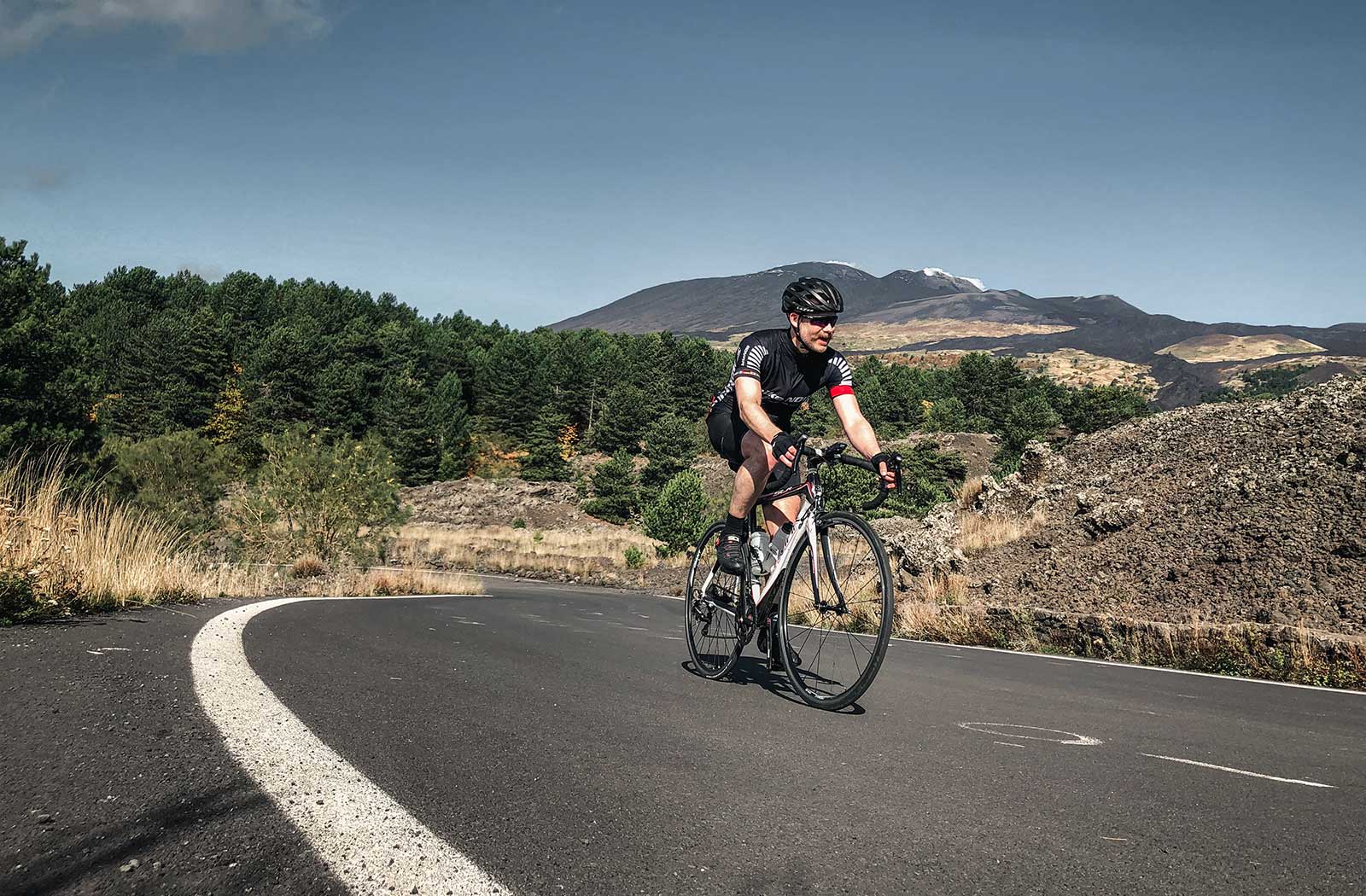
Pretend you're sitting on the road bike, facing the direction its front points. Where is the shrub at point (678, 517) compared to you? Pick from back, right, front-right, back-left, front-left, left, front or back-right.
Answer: back-left

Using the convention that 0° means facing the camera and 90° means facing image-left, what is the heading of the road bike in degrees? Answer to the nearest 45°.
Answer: approximately 315°

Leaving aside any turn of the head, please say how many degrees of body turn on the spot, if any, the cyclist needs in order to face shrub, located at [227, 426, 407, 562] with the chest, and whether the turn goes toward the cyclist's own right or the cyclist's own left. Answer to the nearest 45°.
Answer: approximately 180°

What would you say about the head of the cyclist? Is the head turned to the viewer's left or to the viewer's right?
to the viewer's right

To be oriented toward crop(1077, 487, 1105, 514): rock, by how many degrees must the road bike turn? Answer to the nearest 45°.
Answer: approximately 90° to its left

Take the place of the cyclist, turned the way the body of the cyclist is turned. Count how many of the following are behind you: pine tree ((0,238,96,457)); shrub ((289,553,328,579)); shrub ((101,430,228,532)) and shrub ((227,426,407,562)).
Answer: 4

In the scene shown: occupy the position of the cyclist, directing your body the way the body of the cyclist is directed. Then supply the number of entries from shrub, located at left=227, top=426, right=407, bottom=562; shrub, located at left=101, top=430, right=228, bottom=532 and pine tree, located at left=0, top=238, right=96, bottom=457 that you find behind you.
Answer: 3

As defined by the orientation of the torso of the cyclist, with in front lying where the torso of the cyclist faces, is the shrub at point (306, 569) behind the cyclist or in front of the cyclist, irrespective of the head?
behind

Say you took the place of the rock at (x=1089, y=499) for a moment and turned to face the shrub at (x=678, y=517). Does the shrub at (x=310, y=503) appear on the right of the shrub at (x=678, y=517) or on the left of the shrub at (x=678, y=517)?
left

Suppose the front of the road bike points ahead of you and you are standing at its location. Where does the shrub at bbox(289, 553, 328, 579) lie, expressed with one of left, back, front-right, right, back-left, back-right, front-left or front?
back

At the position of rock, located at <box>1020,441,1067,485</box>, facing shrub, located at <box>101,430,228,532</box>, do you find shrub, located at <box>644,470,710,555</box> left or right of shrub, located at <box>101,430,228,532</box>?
right

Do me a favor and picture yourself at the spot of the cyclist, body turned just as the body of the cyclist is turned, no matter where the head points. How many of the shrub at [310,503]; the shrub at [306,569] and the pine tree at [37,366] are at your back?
3

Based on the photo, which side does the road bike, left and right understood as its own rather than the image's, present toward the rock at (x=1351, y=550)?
left

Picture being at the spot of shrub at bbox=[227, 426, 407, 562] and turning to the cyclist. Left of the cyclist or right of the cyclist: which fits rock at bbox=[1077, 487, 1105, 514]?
left

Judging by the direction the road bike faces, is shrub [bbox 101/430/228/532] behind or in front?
behind

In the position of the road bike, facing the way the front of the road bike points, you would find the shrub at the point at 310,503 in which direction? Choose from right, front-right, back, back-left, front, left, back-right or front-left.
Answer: back

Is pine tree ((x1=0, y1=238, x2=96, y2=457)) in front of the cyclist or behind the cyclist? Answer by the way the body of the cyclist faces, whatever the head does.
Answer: behind
